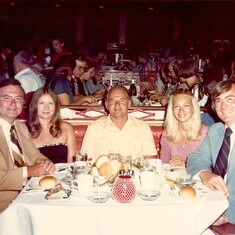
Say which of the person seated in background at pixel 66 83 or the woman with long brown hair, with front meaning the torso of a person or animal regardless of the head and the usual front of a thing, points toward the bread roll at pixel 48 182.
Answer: the woman with long brown hair

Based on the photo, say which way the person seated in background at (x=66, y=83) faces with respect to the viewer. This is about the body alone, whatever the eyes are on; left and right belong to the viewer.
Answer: facing to the right of the viewer

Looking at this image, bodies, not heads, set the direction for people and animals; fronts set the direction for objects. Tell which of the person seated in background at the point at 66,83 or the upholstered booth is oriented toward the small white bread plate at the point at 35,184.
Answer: the upholstered booth

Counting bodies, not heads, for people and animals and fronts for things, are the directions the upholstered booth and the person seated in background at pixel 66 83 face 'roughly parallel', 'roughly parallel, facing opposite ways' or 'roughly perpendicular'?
roughly perpendicular

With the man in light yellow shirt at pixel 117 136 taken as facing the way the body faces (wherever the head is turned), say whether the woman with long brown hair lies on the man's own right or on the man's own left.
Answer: on the man's own right

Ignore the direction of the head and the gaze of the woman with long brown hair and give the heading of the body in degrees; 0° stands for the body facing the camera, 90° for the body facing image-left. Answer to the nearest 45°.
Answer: approximately 0°

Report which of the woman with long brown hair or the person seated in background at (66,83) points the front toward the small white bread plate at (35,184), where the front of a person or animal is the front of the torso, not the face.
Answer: the woman with long brown hair

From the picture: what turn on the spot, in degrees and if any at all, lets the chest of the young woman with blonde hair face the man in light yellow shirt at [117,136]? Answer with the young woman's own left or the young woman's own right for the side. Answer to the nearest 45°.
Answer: approximately 90° to the young woman's own right

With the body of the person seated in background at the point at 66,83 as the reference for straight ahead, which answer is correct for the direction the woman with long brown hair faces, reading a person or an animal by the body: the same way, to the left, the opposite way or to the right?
to the right
